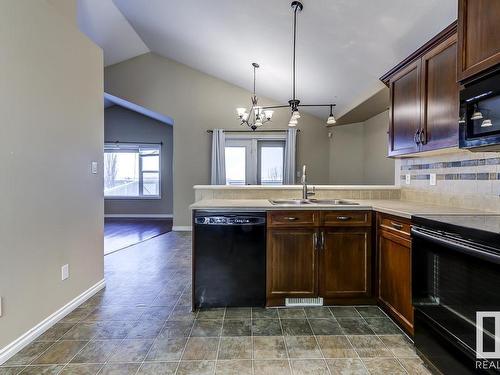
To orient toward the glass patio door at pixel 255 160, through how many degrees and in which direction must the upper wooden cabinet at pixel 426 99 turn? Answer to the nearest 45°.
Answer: approximately 90° to its right

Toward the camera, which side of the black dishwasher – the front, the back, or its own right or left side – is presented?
front

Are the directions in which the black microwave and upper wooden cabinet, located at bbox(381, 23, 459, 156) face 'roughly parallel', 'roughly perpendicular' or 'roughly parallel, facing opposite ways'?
roughly parallel

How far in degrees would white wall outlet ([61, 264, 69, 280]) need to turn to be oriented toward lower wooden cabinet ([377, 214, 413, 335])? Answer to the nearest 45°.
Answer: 0° — it already faces it

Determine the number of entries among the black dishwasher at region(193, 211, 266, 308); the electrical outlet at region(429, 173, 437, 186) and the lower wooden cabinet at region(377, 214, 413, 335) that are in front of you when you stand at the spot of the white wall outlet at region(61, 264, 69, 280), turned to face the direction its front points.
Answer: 3

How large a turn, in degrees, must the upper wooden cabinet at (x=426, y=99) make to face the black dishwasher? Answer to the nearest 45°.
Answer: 0° — it already faces it

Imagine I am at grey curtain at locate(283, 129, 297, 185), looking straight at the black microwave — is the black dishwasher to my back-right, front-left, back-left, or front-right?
front-right

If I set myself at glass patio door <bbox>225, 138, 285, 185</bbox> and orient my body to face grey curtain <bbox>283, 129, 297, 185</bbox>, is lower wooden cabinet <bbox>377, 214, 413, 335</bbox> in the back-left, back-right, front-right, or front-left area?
front-right

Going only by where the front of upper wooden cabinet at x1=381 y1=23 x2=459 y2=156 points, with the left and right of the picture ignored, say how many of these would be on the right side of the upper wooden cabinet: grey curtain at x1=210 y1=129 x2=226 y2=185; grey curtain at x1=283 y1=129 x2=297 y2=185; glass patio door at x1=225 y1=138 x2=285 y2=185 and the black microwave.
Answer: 3

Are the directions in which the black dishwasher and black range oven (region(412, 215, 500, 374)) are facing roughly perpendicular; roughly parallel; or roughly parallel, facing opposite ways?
roughly perpendicular

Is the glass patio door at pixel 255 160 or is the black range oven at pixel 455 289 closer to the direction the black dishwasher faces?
the black range oven

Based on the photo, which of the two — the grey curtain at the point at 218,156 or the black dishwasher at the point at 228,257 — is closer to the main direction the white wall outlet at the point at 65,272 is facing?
the black dishwasher

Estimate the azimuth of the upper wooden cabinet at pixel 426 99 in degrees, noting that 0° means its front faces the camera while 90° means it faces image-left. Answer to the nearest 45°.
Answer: approximately 45°

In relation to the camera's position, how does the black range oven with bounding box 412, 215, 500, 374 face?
facing the viewer and to the left of the viewer

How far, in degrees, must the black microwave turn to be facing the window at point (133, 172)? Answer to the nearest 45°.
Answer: approximately 45° to its right

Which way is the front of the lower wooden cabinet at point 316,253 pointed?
toward the camera

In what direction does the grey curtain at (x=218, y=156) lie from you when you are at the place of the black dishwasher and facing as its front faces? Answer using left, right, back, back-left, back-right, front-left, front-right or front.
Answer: back

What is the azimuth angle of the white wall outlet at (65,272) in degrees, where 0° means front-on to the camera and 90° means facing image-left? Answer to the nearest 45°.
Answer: approximately 315°

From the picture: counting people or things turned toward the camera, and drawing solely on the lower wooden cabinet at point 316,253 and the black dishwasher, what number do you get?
2
